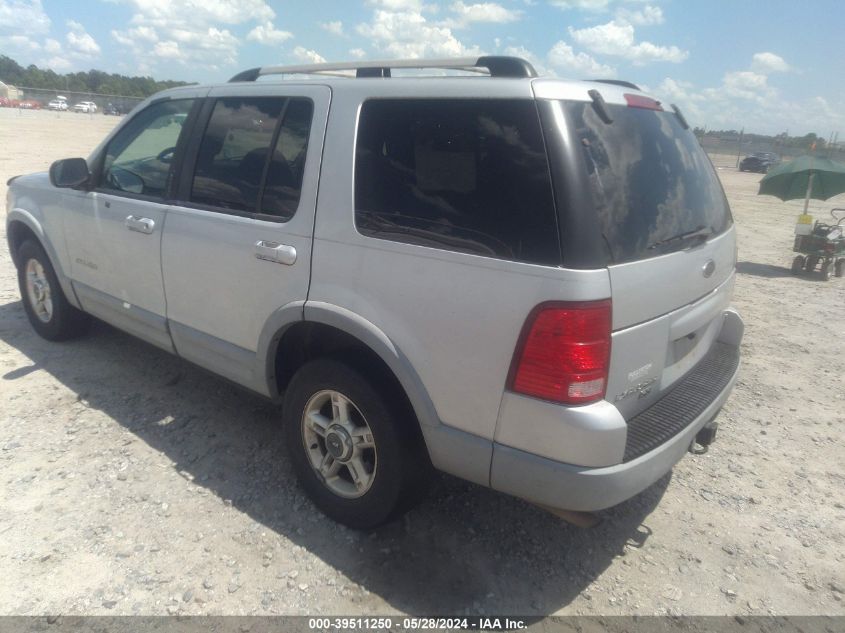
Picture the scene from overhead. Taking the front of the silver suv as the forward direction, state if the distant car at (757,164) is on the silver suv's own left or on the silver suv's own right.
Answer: on the silver suv's own right

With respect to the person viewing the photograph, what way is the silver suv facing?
facing away from the viewer and to the left of the viewer

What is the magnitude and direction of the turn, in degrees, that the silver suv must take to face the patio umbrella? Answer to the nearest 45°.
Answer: approximately 90° to its right
